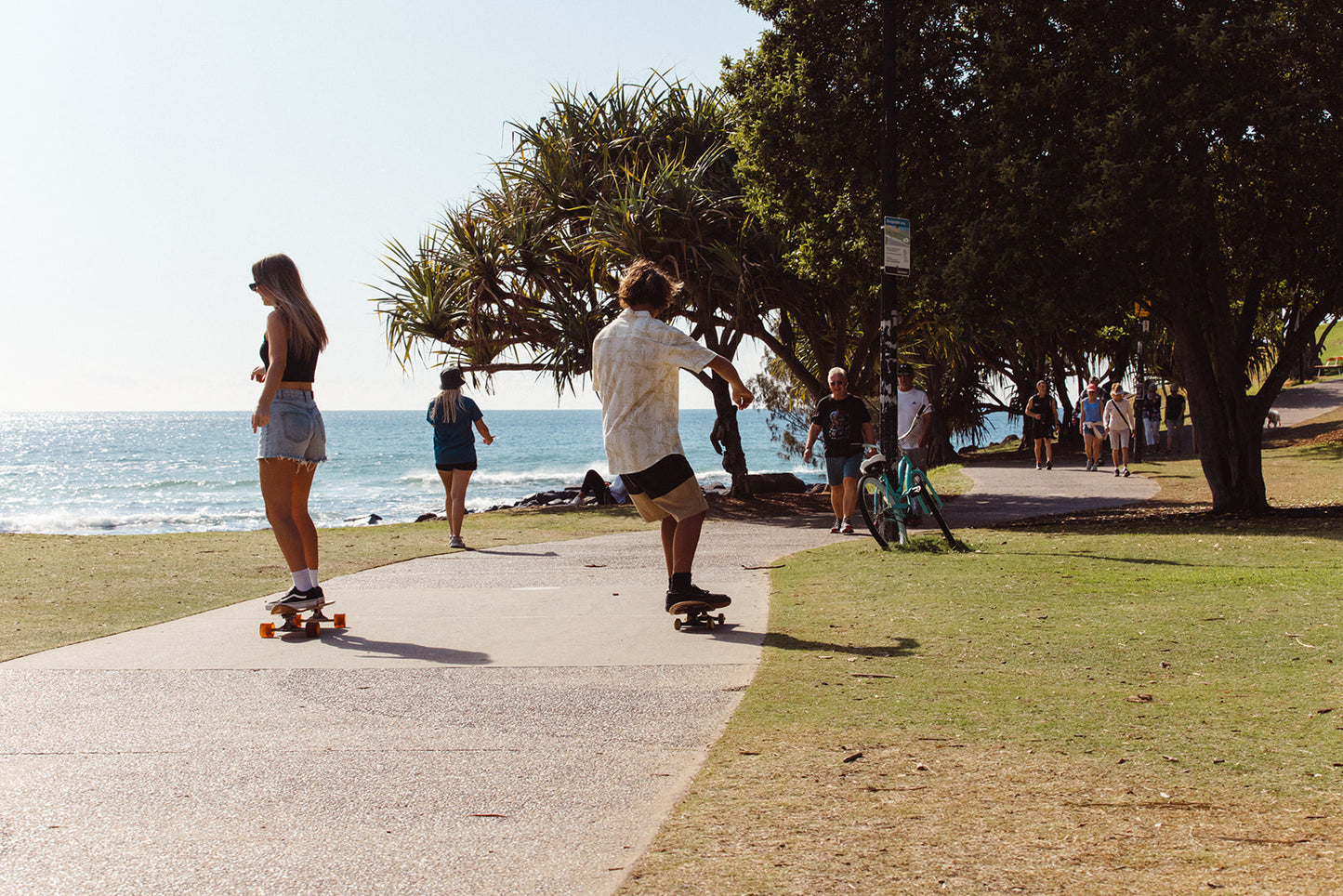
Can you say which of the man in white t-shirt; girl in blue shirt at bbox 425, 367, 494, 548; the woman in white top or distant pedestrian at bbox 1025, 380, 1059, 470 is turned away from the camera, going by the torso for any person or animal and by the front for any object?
the girl in blue shirt

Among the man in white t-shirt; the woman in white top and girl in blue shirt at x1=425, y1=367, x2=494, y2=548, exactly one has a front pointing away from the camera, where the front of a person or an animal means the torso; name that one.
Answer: the girl in blue shirt

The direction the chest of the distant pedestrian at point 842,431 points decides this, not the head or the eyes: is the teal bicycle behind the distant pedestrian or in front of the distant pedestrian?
in front

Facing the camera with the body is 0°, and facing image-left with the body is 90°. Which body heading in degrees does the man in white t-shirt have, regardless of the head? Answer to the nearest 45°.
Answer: approximately 0°

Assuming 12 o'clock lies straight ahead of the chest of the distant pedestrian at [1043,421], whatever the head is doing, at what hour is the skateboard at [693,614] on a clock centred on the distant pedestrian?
The skateboard is roughly at 12 o'clock from the distant pedestrian.

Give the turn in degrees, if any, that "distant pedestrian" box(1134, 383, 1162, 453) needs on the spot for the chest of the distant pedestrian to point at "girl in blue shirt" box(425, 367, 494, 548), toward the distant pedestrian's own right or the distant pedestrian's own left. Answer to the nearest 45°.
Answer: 0° — they already face them

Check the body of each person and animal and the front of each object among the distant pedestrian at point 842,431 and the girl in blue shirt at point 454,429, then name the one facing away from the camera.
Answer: the girl in blue shirt

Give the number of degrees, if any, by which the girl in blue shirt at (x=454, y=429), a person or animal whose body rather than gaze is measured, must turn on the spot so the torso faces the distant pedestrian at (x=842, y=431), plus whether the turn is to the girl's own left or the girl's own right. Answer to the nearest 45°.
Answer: approximately 90° to the girl's own right

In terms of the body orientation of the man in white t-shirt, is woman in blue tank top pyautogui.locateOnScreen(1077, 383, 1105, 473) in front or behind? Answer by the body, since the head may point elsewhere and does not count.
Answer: behind
